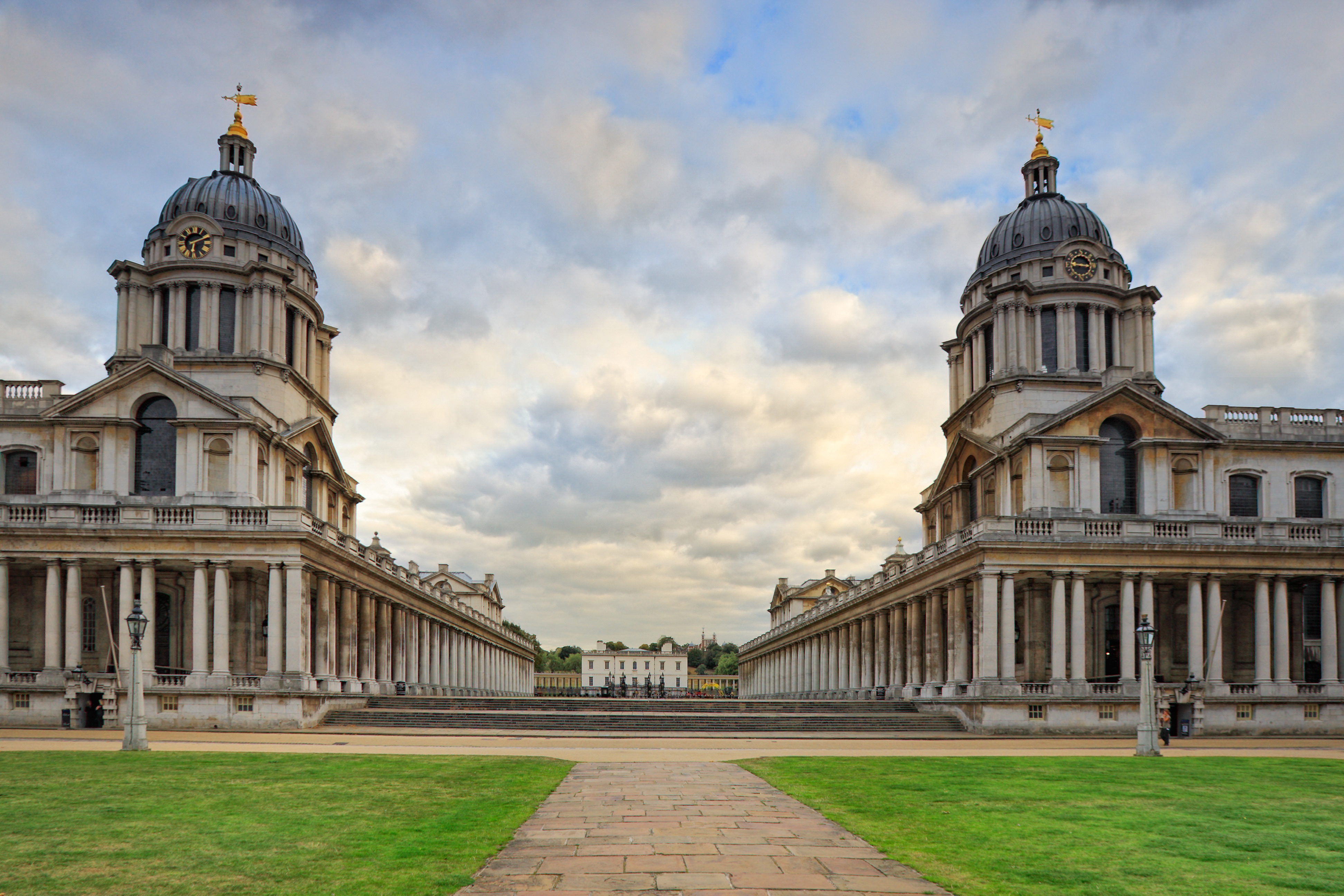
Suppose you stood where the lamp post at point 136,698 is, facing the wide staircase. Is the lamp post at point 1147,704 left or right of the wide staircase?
right

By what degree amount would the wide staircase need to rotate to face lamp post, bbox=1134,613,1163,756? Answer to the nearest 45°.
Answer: approximately 45° to its left

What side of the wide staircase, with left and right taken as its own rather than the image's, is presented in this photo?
front
